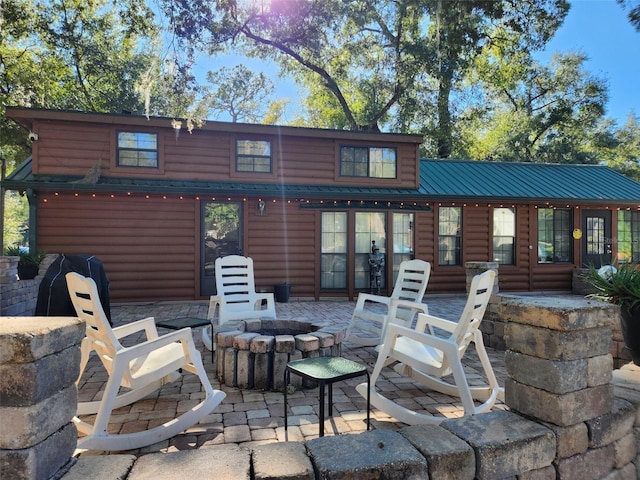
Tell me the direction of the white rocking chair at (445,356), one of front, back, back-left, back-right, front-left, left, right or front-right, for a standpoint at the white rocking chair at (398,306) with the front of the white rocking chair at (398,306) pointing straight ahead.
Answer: front-left

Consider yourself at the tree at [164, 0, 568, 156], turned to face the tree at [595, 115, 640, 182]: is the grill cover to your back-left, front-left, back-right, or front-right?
back-right

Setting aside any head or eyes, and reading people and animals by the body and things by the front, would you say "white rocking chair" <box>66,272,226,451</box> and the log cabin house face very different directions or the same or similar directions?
very different directions

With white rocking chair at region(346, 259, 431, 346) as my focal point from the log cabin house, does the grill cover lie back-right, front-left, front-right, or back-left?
front-right

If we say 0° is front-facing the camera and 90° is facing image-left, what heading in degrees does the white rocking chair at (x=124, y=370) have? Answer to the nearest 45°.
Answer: approximately 225°

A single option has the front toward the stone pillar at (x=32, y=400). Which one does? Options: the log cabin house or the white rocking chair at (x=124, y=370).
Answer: the log cabin house

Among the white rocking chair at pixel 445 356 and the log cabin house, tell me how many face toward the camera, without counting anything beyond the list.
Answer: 1

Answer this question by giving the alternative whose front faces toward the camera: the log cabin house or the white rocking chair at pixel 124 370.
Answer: the log cabin house

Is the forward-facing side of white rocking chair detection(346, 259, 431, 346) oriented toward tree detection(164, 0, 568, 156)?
no

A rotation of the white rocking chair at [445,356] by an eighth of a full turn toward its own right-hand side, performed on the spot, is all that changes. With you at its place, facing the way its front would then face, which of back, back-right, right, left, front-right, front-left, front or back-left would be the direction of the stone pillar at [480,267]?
front

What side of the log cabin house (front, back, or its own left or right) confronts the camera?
front

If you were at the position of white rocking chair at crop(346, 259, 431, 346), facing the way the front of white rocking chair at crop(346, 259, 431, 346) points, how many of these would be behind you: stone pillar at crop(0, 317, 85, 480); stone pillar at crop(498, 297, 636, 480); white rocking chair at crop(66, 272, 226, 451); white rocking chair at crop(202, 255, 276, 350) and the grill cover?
0

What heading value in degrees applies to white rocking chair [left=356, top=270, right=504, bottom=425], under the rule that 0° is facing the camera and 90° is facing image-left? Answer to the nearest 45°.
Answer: approximately 135°

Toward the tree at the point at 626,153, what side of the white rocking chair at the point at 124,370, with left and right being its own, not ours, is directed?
front

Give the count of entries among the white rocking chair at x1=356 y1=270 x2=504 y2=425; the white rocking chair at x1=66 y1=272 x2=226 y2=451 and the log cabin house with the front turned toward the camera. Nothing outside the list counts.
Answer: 1

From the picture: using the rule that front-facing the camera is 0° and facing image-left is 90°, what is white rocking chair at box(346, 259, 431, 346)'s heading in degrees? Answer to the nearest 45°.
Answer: approximately 45°

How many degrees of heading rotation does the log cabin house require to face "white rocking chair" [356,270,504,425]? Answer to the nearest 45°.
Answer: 0° — it already faces it

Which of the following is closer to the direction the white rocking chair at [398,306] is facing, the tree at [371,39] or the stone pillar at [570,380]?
the stone pillar
